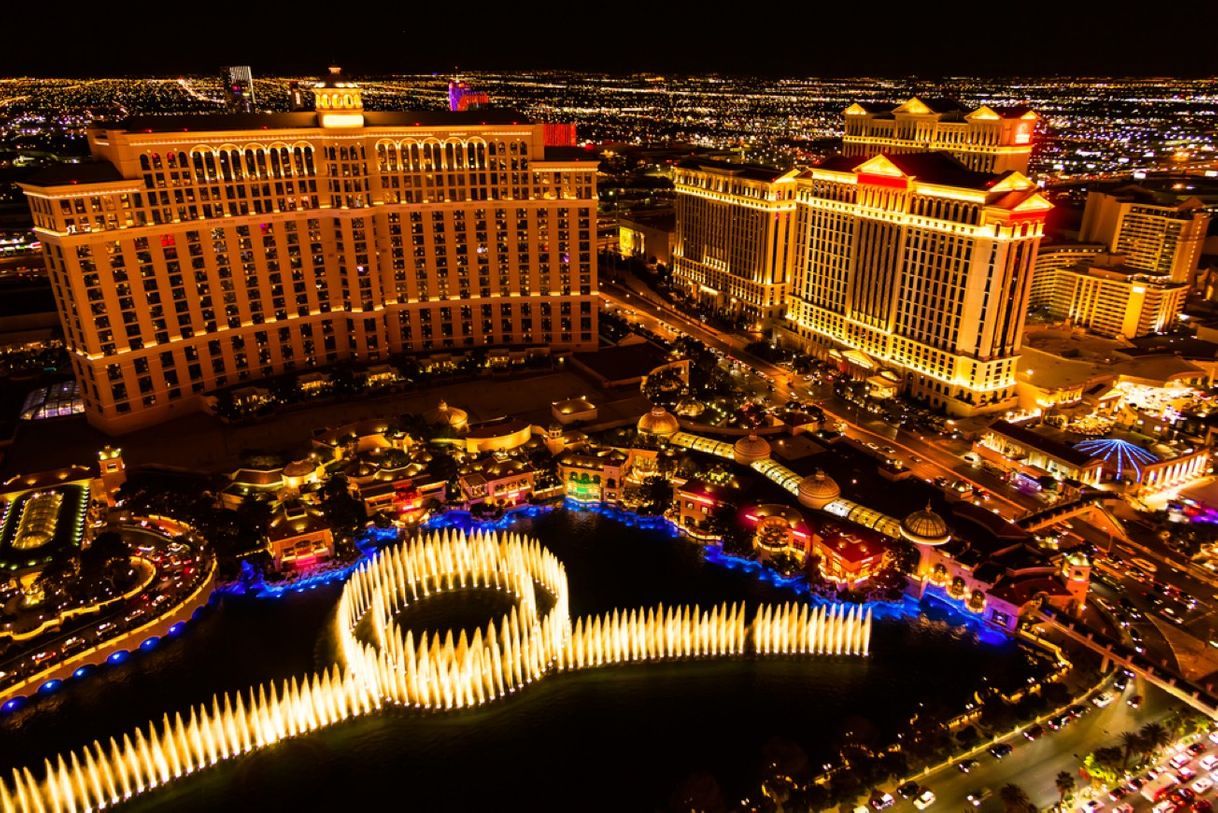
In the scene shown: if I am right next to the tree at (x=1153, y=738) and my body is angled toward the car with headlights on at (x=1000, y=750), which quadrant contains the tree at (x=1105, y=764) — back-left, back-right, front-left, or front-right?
front-left

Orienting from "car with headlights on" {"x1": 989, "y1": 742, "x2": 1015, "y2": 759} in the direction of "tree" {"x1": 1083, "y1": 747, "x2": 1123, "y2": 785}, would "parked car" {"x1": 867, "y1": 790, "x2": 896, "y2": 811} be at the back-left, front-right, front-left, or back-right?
back-right

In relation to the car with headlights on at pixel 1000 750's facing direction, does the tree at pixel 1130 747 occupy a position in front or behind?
behind

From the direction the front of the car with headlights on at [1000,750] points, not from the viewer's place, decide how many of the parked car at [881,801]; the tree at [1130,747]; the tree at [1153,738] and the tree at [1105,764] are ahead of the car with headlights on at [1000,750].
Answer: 1

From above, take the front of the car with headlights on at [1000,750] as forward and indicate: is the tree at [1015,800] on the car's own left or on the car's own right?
on the car's own left

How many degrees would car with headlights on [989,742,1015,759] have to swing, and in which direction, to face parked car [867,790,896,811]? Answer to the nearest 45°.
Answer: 0° — it already faces it

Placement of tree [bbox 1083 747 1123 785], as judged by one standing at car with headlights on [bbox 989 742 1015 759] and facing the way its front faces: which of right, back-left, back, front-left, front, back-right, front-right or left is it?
back-left

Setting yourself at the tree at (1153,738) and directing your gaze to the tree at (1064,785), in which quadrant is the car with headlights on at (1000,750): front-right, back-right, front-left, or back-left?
front-right

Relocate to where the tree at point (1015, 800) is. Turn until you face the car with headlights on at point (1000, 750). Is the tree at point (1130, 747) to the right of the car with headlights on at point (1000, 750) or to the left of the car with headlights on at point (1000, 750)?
right

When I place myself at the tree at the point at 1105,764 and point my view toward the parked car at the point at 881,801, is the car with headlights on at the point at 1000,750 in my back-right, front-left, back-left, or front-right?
front-right

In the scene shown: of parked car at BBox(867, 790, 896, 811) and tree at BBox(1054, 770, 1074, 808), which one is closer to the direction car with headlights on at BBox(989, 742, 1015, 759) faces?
the parked car

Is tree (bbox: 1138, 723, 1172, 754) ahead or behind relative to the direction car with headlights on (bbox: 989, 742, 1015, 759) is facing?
behind
